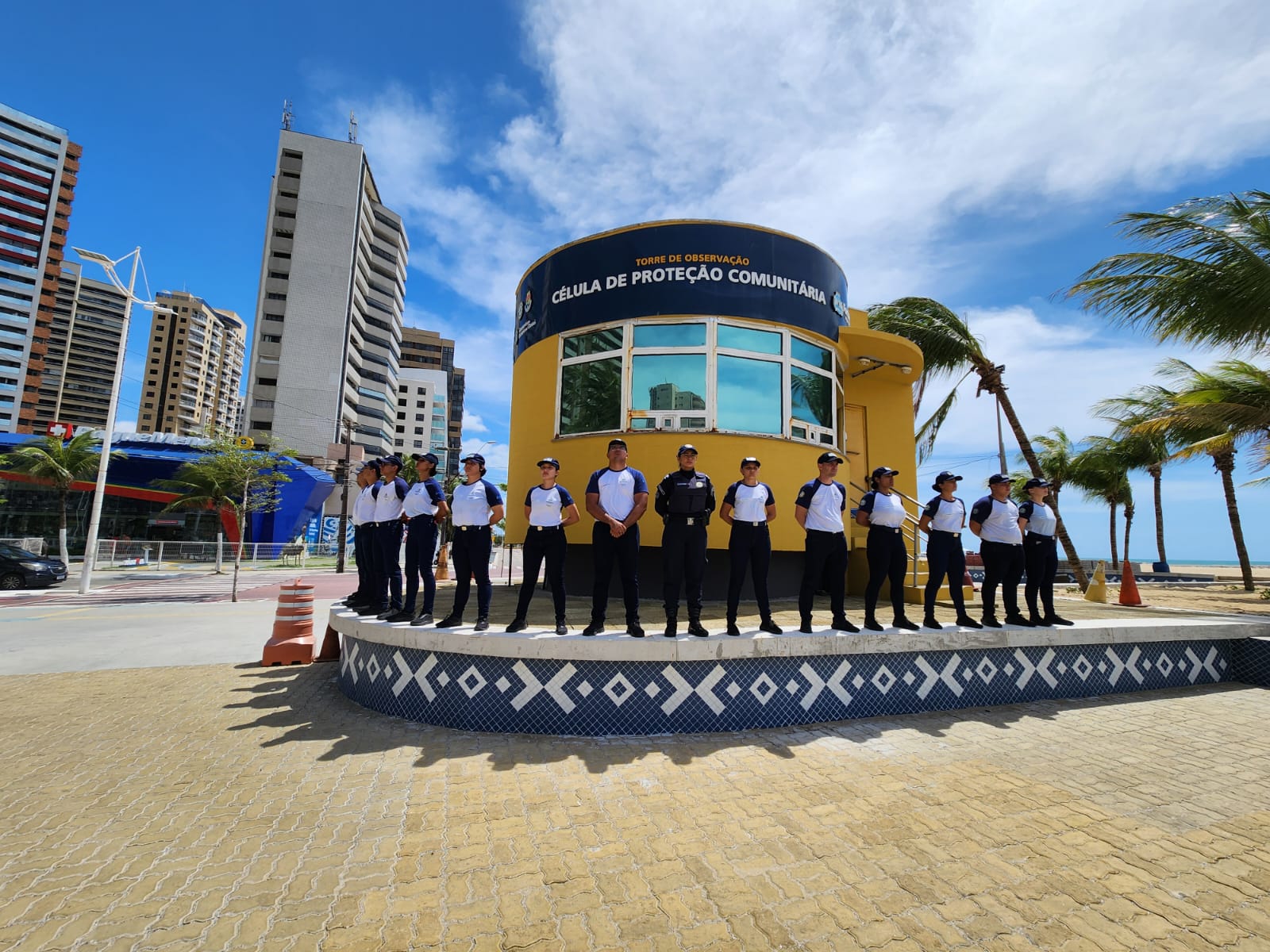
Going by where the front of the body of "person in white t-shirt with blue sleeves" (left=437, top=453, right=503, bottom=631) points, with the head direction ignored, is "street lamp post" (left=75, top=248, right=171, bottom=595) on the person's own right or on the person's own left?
on the person's own right

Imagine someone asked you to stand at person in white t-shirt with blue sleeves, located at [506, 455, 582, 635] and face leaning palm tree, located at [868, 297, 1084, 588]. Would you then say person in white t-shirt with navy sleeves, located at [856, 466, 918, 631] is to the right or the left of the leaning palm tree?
right

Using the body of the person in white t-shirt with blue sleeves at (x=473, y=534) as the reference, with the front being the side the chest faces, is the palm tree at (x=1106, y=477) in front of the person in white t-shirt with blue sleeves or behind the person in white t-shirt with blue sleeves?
behind

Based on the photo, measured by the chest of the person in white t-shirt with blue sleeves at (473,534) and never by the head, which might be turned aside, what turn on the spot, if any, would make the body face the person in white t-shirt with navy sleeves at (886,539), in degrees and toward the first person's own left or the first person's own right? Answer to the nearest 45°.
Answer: approximately 135° to the first person's own left

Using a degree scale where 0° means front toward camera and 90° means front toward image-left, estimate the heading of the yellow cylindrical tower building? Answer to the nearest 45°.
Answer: approximately 0°

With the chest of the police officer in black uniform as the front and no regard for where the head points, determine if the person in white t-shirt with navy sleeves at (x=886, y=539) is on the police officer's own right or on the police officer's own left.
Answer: on the police officer's own left

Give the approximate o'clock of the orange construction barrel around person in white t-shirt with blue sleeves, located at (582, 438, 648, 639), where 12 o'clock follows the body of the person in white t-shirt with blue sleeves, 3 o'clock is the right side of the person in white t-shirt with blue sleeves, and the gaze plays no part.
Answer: The orange construction barrel is roughly at 4 o'clock from the person in white t-shirt with blue sleeves.

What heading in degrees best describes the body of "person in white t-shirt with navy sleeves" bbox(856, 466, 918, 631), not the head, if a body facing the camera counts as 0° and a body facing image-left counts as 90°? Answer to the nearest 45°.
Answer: approximately 315°

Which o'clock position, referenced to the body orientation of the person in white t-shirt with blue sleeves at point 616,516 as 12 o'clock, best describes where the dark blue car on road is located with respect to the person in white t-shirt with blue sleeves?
The dark blue car on road is roughly at 4 o'clock from the person in white t-shirt with blue sleeves.

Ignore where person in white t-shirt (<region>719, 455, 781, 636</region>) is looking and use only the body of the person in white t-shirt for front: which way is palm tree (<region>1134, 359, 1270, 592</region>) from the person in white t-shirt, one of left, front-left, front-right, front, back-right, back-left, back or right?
back-left

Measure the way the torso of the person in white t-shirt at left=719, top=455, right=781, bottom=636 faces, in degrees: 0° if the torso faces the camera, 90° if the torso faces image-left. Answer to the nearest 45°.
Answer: approximately 0°
